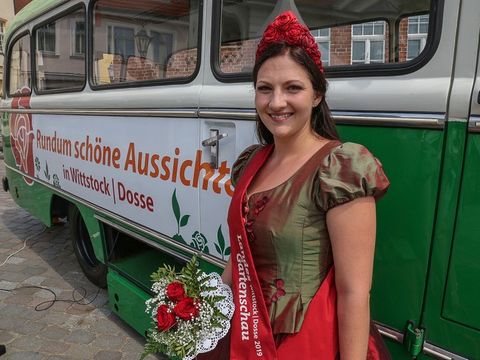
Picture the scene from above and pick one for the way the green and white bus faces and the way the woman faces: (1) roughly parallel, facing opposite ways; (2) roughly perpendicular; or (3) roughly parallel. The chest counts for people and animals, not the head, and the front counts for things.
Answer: roughly perpendicular

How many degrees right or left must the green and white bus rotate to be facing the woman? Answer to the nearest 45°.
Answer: approximately 45° to its right

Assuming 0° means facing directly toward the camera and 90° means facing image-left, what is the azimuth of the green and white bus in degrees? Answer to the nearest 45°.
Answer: approximately 315°

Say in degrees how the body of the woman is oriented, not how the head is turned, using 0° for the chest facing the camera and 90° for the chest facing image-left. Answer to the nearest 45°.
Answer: approximately 45°
